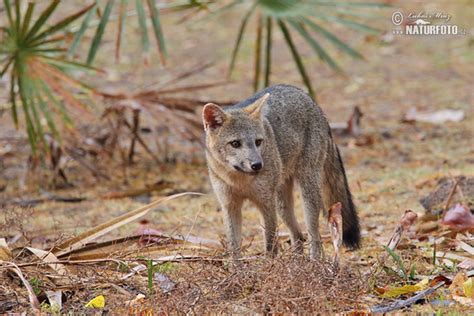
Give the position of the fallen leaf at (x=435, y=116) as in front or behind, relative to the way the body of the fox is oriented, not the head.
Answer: behind

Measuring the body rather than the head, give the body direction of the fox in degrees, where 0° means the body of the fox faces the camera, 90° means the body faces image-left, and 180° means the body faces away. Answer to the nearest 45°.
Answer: approximately 45°

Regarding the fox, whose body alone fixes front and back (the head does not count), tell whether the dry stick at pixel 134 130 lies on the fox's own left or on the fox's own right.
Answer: on the fox's own right

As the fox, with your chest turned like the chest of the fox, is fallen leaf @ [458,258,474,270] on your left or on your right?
on your left

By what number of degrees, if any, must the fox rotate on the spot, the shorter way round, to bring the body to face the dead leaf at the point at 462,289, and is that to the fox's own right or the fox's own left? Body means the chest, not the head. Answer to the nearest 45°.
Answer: approximately 90° to the fox's own left

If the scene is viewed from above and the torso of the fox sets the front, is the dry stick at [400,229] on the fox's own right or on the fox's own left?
on the fox's own left

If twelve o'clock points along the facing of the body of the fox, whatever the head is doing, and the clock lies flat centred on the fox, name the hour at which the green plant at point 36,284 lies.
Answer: The green plant is roughly at 12 o'clock from the fox.
